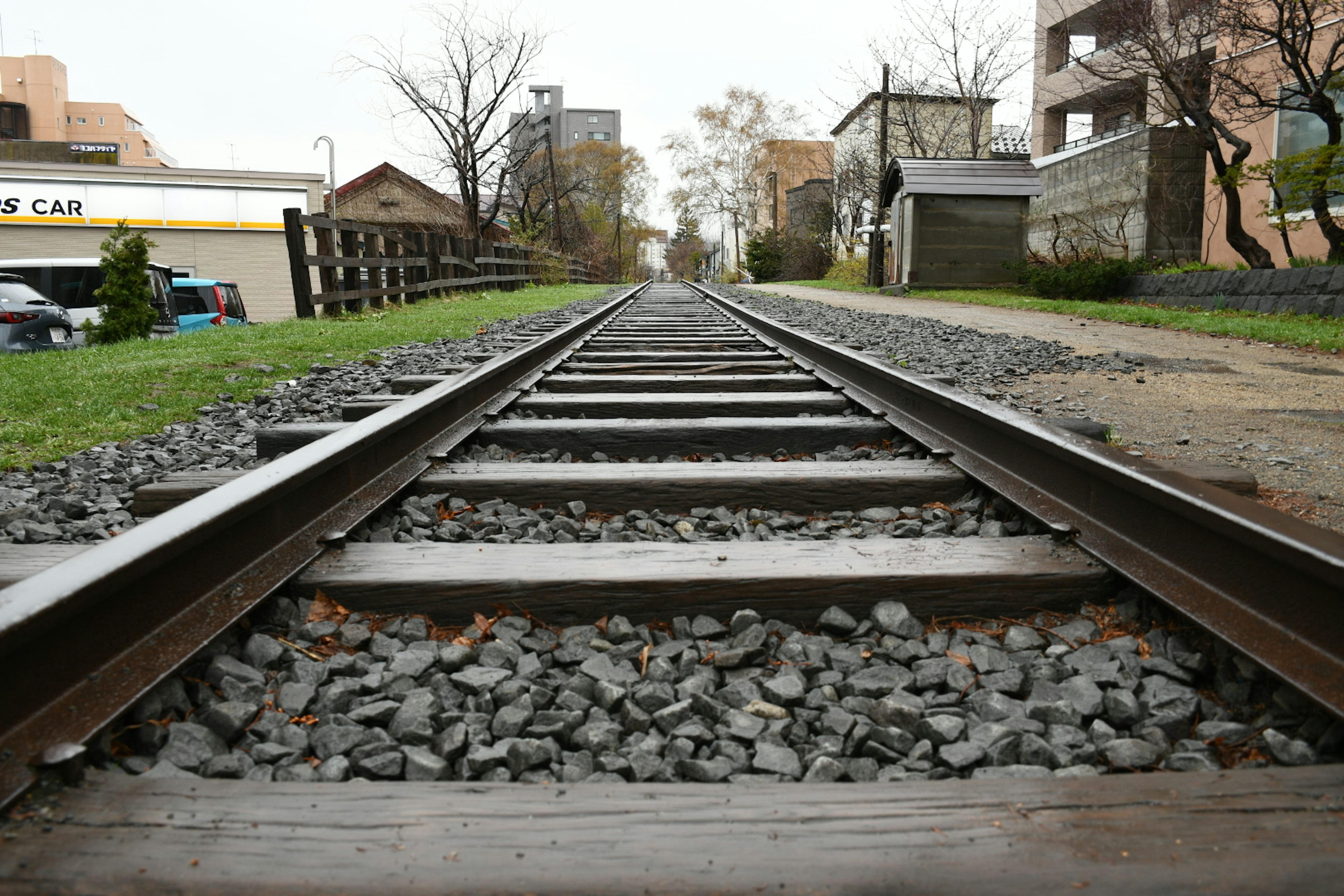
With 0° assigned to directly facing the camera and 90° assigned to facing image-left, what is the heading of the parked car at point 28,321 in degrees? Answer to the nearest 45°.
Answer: approximately 135°

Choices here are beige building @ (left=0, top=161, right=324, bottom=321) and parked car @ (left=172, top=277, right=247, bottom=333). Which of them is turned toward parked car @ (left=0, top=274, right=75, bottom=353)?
the beige building

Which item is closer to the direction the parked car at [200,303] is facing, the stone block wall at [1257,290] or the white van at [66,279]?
the white van

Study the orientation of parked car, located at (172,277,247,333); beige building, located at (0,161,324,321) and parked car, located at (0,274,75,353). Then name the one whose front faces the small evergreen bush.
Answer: the beige building

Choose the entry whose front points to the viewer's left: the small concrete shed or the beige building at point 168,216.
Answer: the small concrete shed

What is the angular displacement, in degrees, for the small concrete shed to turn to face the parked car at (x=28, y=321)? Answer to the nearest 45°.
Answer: approximately 45° to its left

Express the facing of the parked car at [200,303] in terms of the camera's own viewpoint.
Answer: facing away from the viewer and to the left of the viewer

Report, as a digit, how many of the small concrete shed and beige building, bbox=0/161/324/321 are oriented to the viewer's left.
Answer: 1

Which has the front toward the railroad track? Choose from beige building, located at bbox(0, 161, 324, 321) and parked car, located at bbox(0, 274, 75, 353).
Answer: the beige building

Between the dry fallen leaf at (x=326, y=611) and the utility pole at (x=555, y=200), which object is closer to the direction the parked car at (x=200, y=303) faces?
the utility pole
